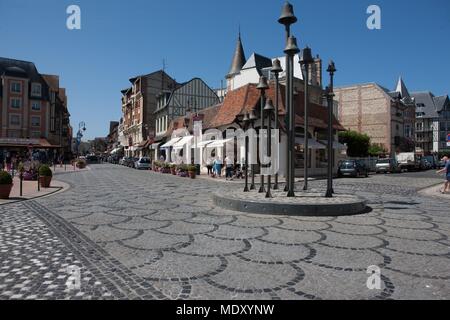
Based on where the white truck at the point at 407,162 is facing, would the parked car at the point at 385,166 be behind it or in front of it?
in front

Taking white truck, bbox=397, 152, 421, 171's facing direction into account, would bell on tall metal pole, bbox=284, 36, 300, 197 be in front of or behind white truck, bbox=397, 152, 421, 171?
in front

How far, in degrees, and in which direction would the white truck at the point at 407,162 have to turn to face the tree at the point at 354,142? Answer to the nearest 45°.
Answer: approximately 45° to its right

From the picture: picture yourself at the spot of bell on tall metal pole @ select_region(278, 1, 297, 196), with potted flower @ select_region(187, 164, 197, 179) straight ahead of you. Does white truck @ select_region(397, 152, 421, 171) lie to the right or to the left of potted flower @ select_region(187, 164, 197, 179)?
right

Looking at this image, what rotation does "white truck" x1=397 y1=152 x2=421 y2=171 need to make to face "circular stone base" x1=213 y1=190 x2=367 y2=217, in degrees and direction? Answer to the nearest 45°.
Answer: approximately 45° to its left

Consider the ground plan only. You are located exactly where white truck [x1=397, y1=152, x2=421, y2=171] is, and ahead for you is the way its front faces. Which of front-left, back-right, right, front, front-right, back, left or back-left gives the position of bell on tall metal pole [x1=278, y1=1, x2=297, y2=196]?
front-left

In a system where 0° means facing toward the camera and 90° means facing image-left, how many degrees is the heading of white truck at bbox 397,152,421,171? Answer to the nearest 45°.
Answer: approximately 45°

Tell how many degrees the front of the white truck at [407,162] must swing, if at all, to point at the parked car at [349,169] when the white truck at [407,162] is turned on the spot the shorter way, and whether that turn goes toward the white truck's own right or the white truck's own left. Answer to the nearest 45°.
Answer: approximately 45° to the white truck's own left

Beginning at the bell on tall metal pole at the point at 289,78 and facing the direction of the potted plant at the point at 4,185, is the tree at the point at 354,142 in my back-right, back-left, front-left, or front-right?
back-right

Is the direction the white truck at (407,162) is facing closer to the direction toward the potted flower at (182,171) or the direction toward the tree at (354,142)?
the potted flower

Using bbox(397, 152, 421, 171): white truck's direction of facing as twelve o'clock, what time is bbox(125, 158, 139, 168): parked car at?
bbox(125, 158, 139, 168): parked car is roughly at 1 o'clock from bbox(397, 152, 421, 171): white truck.

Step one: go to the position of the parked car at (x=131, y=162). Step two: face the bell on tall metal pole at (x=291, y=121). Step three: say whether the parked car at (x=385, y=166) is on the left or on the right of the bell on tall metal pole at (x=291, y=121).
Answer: left

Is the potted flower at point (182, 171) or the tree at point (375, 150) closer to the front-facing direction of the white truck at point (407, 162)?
the potted flower
